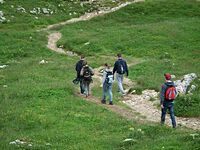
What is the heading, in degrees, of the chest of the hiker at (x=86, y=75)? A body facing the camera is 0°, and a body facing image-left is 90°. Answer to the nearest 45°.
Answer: approximately 180°

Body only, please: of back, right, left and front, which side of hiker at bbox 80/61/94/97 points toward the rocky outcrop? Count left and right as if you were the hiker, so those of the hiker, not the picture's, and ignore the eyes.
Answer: right

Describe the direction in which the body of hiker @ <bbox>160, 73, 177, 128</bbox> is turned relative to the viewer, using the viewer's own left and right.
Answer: facing away from the viewer and to the left of the viewer

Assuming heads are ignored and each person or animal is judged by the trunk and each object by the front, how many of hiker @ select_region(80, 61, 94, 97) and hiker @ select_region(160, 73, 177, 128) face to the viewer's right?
0

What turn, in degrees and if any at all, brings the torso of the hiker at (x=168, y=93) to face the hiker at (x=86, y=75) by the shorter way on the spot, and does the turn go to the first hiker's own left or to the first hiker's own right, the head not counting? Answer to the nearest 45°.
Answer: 0° — they already face them

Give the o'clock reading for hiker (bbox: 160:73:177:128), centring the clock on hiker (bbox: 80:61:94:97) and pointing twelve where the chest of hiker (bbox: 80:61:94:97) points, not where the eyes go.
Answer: hiker (bbox: 160:73:177:128) is roughly at 5 o'clock from hiker (bbox: 80:61:94:97).

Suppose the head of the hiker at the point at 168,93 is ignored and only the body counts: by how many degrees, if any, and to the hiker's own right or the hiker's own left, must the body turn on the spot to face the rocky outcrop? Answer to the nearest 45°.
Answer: approximately 45° to the hiker's own right
